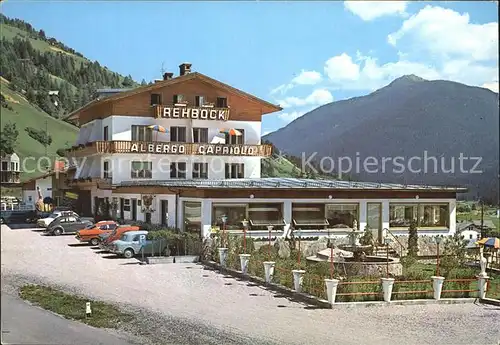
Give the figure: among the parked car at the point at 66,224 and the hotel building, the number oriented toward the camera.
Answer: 1

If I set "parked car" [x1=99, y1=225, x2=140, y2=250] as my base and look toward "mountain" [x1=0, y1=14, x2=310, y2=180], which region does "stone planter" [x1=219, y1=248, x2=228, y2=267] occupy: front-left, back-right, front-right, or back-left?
back-right

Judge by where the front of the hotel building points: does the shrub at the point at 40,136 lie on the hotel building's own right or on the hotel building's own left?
on the hotel building's own right

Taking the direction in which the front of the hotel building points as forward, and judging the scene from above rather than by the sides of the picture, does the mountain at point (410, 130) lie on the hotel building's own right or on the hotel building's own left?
on the hotel building's own left

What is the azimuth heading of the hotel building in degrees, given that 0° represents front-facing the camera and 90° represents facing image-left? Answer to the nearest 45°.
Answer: approximately 0°
